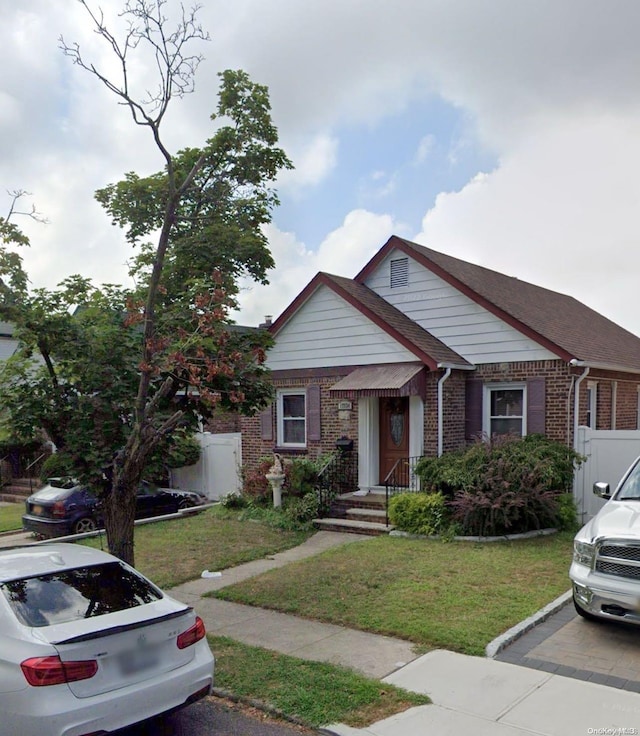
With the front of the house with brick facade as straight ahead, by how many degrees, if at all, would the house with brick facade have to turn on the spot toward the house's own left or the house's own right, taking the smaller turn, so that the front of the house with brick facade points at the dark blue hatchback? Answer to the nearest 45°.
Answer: approximately 45° to the house's own right

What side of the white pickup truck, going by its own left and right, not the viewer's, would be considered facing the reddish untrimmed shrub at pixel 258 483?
right

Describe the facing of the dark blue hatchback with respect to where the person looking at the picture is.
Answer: facing away from the viewer and to the right of the viewer

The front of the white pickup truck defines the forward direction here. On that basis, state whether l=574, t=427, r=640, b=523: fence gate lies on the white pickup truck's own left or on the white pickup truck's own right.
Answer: on the white pickup truck's own right

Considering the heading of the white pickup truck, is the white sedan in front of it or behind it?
in front

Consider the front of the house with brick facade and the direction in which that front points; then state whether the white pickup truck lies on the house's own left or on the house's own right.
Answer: on the house's own left

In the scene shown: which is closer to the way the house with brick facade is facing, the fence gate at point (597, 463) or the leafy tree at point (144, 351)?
the leafy tree

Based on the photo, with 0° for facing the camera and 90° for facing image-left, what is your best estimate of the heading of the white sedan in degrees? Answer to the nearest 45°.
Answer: approximately 135°

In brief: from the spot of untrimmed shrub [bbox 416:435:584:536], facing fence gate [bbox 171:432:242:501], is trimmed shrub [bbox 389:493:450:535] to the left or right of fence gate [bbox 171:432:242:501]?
left
